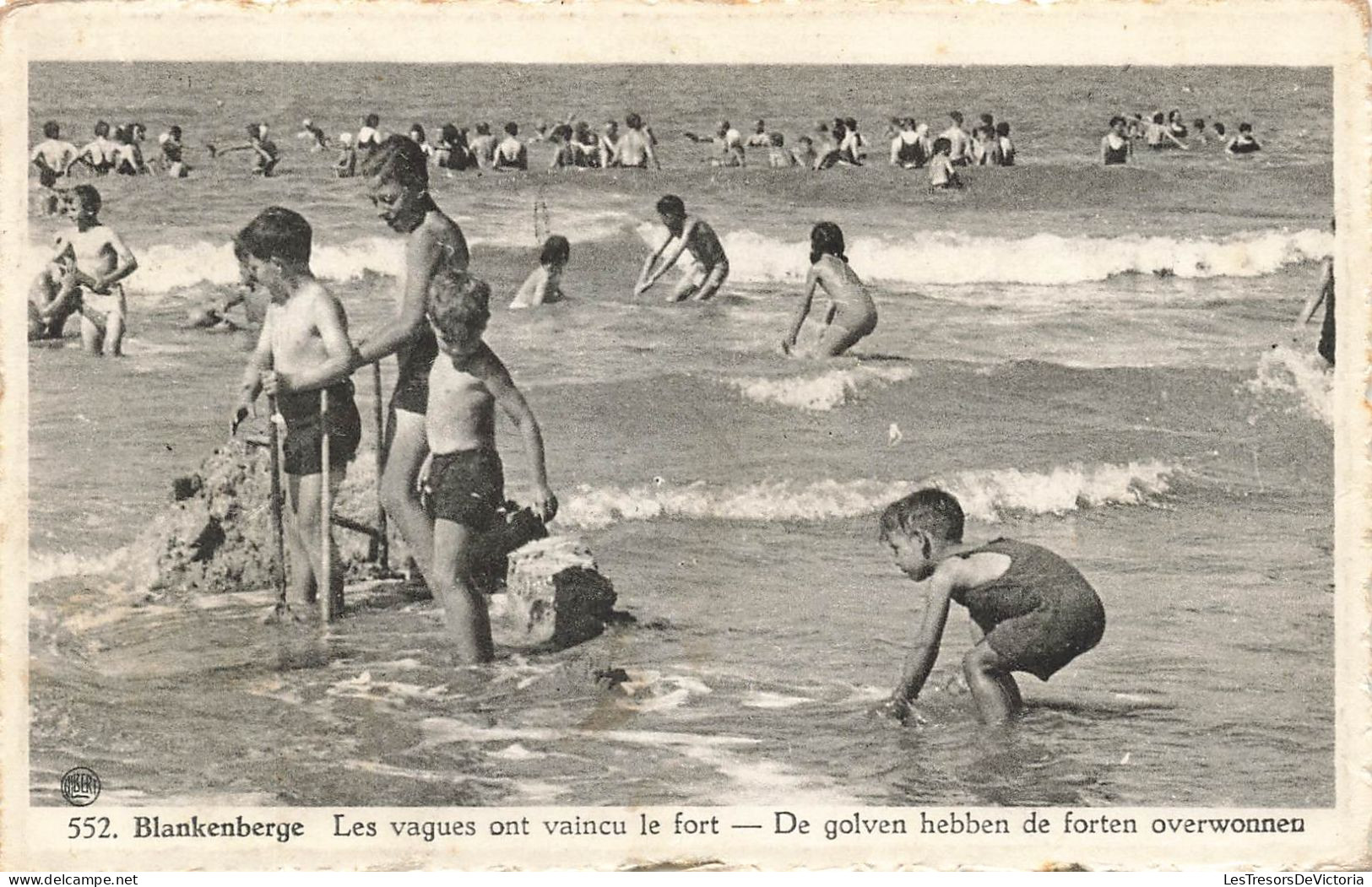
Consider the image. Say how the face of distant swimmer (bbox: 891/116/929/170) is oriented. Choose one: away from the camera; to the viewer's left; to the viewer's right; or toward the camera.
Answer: toward the camera

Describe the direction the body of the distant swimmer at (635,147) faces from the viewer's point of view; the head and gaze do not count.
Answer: away from the camera

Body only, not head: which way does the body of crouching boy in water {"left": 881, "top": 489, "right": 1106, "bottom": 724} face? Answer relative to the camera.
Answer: to the viewer's left

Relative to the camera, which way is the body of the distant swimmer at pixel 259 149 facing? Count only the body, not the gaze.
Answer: to the viewer's left

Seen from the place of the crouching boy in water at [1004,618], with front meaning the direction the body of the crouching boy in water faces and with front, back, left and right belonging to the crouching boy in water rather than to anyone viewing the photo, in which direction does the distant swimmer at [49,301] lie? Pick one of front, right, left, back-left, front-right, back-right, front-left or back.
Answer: front

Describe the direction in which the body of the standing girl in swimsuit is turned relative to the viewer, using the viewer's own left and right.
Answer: facing to the left of the viewer

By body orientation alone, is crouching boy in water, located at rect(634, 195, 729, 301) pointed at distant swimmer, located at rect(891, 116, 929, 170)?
no

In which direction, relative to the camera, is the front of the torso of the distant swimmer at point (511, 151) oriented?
away from the camera

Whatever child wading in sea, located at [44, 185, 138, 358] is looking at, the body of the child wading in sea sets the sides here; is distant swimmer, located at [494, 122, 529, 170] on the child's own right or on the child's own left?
on the child's own left
